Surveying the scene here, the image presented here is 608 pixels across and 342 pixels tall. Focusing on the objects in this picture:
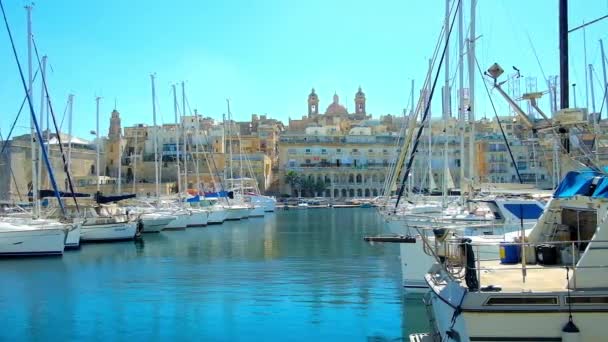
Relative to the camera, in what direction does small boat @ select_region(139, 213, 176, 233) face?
facing to the right of the viewer

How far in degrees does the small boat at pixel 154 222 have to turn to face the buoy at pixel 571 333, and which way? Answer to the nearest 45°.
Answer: approximately 90° to its right

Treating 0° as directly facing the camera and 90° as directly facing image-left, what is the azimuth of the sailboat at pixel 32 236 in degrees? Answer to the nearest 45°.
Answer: approximately 270°

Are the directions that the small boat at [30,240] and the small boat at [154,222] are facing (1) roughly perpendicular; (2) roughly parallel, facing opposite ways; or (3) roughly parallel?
roughly parallel

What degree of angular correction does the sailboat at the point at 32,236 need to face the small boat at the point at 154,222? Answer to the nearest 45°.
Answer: approximately 45° to its left

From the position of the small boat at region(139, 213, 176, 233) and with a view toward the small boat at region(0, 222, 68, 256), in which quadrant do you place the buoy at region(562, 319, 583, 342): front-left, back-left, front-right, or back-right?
front-left

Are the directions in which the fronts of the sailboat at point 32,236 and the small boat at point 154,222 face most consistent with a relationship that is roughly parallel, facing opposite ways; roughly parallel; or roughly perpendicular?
roughly parallel

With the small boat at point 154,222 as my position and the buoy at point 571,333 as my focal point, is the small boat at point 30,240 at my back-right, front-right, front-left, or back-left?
front-right

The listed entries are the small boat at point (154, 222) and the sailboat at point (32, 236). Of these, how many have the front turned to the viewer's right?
2

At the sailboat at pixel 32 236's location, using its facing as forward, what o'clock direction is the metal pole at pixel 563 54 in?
The metal pole is roughly at 2 o'clock from the sailboat.

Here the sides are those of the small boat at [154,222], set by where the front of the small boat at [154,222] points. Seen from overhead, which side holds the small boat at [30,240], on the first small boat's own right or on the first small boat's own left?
on the first small boat's own right
